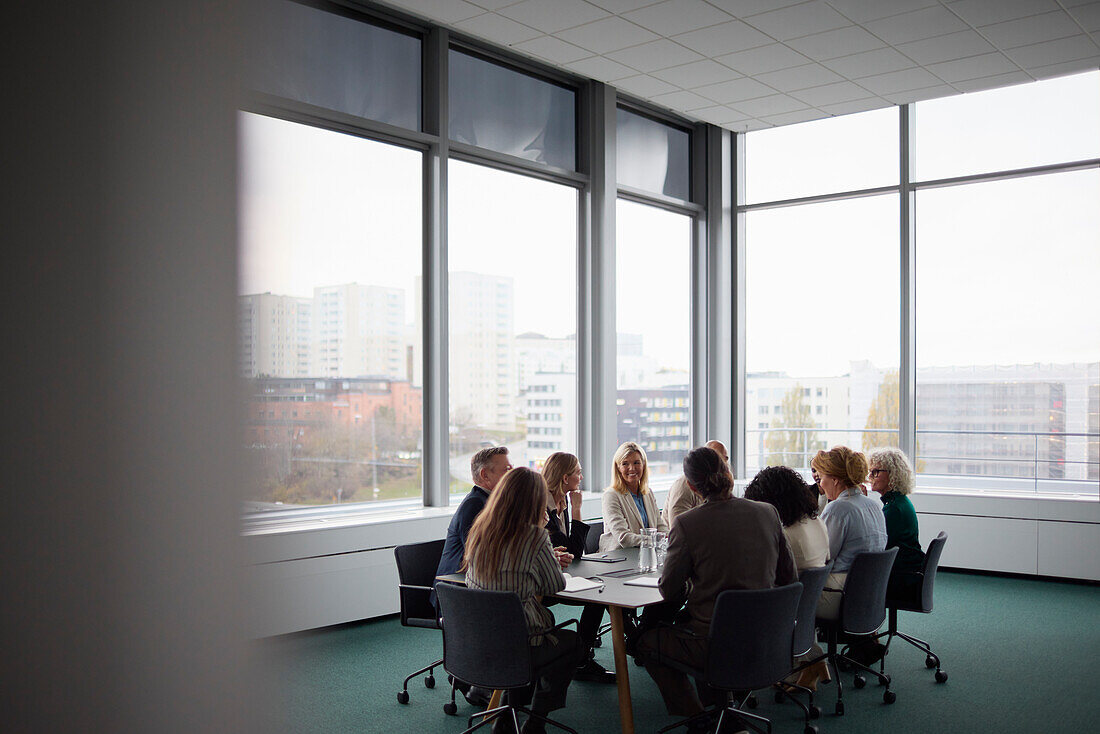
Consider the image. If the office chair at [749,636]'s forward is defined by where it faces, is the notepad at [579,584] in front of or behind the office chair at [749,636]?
in front

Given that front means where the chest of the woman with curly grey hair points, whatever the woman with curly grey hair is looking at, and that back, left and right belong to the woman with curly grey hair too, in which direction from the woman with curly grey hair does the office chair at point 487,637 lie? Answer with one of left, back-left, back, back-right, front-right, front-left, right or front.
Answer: front-left

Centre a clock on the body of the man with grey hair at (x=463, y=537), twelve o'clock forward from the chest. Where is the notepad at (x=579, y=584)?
The notepad is roughly at 1 o'clock from the man with grey hair.

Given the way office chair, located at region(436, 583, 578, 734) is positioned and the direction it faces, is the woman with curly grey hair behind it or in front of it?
in front

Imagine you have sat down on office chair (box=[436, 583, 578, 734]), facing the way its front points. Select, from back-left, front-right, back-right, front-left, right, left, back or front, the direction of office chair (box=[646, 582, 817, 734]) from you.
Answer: front-right

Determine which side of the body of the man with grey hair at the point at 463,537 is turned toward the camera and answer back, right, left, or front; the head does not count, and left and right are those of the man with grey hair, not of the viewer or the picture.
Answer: right

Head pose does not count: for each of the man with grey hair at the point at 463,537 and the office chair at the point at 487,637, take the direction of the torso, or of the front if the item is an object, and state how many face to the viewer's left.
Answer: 0

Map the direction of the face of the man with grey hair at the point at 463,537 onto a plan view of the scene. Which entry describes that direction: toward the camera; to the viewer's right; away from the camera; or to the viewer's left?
to the viewer's right

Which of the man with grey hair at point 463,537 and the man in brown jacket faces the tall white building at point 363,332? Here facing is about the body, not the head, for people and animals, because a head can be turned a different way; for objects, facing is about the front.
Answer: the man in brown jacket

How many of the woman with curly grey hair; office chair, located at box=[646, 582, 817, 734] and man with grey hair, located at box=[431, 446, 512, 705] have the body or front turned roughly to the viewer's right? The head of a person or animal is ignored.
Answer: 1

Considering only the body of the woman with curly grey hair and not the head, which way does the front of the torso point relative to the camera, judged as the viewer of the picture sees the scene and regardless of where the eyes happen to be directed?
to the viewer's left

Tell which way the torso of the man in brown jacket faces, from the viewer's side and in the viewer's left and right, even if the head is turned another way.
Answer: facing away from the viewer and to the left of the viewer

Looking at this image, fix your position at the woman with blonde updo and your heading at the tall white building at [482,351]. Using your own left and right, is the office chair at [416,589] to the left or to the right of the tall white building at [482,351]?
left

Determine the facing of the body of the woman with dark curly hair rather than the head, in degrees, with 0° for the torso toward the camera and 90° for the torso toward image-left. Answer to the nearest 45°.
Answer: approximately 135°

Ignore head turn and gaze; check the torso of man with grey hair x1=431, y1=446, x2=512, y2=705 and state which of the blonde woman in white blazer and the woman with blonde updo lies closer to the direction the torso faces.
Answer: the woman with blonde updo

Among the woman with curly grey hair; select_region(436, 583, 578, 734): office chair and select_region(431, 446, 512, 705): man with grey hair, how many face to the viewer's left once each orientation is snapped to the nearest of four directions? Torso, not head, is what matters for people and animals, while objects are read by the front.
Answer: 1
